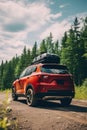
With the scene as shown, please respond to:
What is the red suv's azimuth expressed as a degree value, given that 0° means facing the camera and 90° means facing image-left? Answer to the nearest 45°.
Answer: approximately 135°
